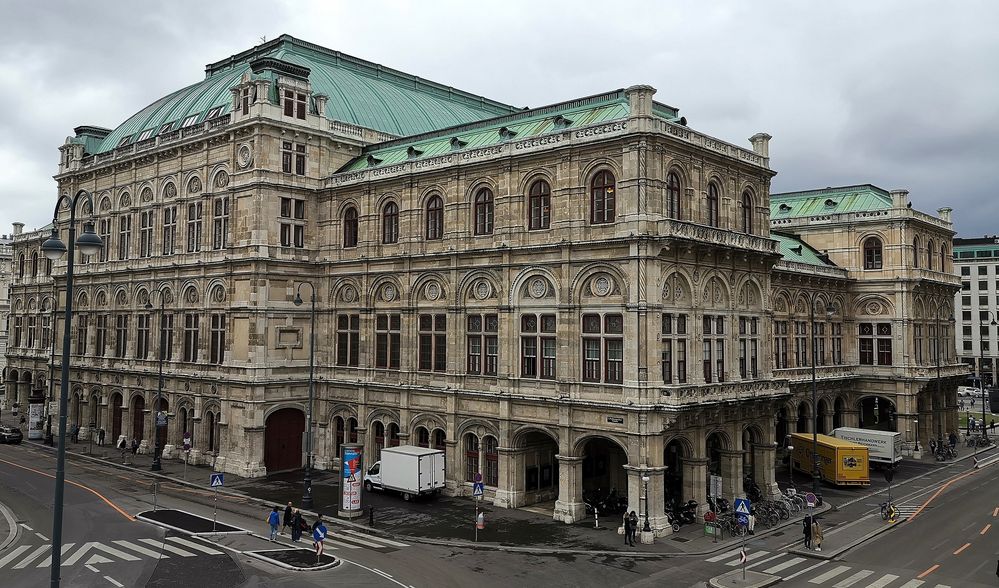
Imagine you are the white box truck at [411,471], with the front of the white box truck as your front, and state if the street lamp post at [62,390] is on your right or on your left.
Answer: on your left

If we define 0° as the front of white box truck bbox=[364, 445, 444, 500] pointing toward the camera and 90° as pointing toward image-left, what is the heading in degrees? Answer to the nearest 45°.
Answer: approximately 135°
